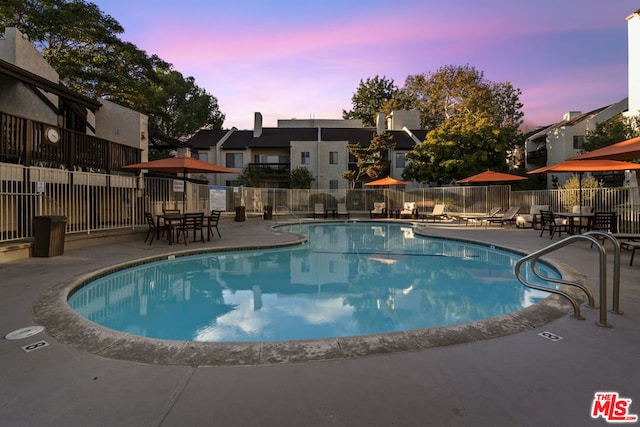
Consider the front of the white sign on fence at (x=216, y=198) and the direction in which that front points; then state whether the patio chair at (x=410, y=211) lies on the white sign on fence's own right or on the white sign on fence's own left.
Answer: on the white sign on fence's own left

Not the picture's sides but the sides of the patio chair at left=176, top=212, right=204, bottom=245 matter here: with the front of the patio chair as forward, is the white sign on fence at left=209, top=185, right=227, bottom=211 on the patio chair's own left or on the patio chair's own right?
on the patio chair's own right

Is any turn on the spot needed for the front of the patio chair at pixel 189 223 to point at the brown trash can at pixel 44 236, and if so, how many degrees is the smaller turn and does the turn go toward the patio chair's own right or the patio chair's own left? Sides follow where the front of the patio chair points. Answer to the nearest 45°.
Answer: approximately 90° to the patio chair's own left

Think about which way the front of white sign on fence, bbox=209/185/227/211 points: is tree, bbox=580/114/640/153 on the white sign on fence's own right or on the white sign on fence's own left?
on the white sign on fence's own left

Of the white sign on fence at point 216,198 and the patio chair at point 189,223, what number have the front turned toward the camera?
1

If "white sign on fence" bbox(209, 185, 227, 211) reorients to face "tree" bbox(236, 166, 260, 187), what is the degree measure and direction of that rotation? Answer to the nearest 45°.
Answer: approximately 180°

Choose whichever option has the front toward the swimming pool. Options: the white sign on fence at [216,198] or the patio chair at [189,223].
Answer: the white sign on fence

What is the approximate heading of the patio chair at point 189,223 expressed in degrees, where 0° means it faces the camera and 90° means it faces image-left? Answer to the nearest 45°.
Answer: approximately 135°

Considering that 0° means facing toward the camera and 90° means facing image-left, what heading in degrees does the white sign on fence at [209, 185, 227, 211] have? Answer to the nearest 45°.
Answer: approximately 0°
